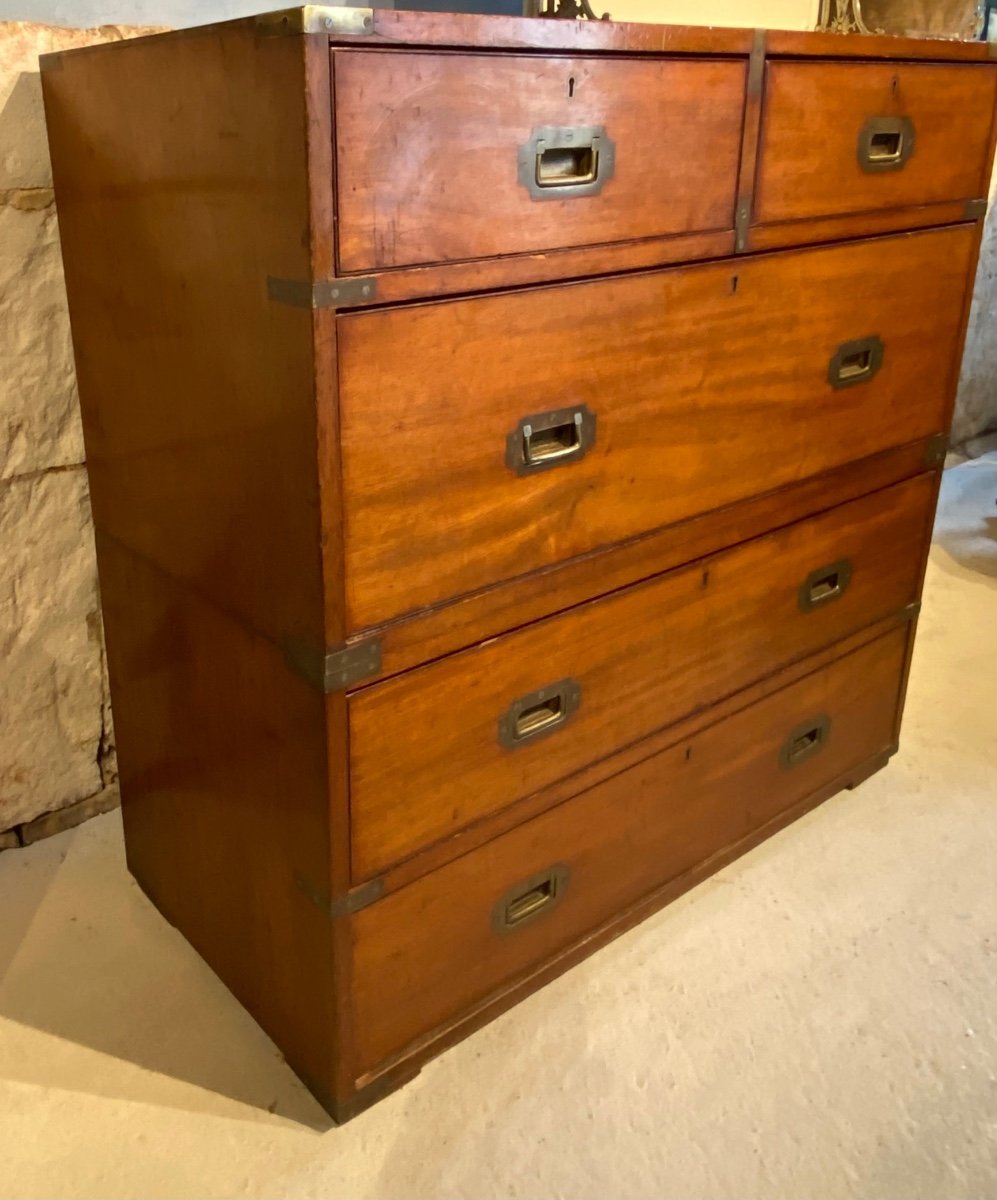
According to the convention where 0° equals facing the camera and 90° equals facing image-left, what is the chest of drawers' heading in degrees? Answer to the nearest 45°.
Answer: approximately 315°
